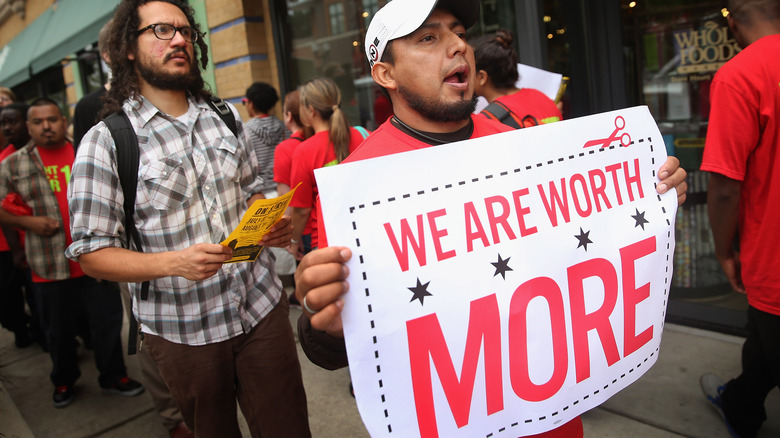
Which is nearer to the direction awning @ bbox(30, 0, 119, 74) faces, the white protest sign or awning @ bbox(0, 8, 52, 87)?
the white protest sign

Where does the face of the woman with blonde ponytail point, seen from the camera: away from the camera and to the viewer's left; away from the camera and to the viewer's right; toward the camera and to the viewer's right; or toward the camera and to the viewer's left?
away from the camera and to the viewer's left

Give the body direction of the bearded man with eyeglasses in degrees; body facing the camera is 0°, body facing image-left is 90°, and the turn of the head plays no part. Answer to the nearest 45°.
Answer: approximately 315°

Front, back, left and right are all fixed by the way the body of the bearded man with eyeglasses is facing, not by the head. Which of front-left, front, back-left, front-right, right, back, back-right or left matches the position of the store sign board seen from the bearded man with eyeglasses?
front-left

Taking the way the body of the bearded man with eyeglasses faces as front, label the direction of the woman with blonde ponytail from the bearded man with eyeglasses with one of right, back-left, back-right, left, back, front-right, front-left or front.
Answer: left

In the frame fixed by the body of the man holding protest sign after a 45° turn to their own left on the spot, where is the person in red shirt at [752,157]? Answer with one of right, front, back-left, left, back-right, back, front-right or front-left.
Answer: front-left

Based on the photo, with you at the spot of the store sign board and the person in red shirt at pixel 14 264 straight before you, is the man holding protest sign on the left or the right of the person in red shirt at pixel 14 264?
left
